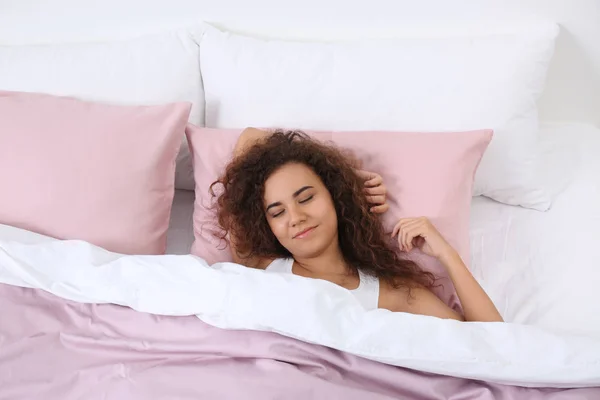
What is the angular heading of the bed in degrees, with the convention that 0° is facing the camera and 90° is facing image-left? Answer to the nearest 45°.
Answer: approximately 0°

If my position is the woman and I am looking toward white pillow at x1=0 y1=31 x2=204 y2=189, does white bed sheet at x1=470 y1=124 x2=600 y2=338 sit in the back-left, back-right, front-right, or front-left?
back-right
